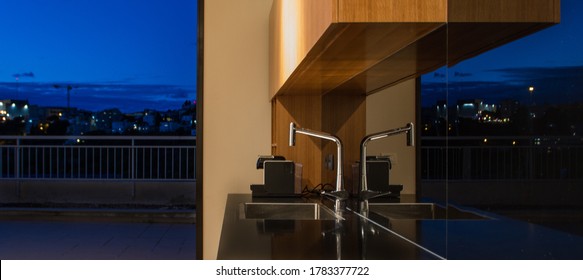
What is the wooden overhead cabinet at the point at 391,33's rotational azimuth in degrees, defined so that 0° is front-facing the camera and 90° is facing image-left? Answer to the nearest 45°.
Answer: approximately 90°

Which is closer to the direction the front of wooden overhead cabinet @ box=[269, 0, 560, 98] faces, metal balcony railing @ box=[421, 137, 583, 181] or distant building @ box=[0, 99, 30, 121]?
the distant building

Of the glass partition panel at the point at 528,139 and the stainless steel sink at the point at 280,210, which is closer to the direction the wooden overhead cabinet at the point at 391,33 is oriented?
the stainless steel sink

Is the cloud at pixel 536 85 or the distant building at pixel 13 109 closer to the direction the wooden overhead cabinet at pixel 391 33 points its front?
the distant building

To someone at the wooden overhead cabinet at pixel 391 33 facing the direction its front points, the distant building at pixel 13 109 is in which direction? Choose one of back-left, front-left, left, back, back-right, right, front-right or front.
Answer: front-right

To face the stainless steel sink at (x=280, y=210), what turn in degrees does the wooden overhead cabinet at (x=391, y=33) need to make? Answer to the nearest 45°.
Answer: approximately 45° to its right
